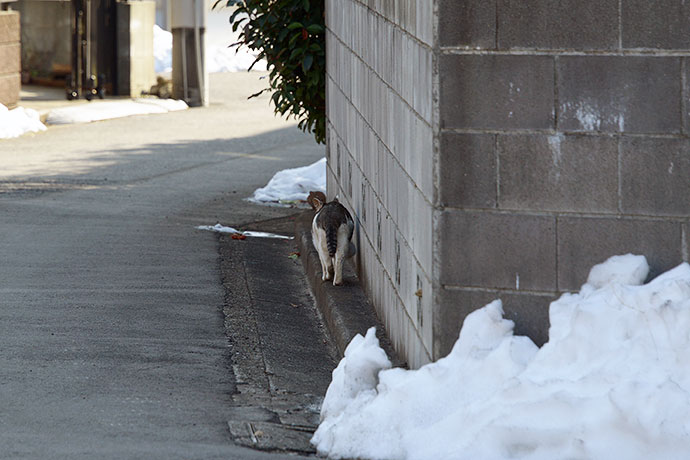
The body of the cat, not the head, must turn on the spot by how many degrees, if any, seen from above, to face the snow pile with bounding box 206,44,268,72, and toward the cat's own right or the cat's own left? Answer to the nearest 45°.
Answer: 0° — it already faces it

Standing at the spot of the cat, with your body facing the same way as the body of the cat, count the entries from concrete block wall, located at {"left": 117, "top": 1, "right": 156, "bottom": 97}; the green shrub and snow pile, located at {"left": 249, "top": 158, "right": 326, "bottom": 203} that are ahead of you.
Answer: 3

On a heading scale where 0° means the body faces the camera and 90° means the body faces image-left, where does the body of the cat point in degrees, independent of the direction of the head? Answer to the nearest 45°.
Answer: approximately 180°

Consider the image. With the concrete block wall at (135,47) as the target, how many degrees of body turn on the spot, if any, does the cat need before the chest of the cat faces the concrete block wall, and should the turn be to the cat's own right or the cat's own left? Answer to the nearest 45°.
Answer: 0° — it already faces it

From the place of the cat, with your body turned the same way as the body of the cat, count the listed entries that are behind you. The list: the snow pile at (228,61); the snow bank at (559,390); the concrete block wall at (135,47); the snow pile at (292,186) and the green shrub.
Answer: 1

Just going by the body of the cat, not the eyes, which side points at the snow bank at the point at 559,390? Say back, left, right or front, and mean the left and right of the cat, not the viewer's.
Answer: back

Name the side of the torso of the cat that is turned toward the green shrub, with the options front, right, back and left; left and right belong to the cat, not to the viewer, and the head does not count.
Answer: front

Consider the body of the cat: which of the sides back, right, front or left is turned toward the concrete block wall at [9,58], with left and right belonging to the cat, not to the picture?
front

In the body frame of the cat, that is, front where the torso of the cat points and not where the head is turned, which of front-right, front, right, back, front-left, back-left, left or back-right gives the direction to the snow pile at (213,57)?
front

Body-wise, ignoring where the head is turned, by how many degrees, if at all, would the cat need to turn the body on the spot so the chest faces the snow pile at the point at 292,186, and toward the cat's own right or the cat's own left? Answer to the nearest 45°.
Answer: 0° — it already faces it
